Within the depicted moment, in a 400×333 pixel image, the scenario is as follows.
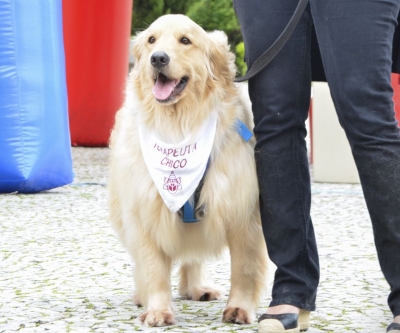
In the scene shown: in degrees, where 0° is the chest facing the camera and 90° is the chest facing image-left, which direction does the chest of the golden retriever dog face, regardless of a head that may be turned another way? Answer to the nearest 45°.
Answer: approximately 0°

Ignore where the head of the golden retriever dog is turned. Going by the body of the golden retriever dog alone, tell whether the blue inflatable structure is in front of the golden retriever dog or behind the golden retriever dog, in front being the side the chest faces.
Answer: behind

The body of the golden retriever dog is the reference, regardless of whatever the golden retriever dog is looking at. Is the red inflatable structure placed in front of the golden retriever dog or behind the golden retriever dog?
behind

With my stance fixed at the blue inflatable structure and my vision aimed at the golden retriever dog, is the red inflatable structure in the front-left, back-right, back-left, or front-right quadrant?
back-left

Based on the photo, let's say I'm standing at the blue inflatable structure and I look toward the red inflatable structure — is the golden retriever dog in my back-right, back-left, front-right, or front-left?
back-right
